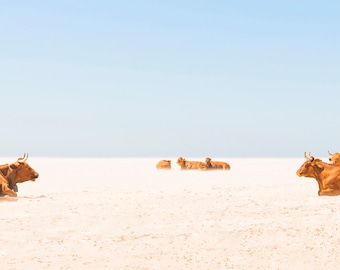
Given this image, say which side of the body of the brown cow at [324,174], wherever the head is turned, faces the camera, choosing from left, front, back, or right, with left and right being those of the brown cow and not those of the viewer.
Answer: left

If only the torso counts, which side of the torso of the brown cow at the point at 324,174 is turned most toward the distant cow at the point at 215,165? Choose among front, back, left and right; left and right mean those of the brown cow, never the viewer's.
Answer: right

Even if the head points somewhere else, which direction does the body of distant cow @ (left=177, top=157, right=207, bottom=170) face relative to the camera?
to the viewer's left

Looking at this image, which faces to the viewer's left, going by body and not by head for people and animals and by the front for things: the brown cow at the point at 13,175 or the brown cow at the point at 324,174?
the brown cow at the point at 324,174

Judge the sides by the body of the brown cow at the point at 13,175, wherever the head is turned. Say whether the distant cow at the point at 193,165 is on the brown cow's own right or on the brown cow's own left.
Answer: on the brown cow's own left

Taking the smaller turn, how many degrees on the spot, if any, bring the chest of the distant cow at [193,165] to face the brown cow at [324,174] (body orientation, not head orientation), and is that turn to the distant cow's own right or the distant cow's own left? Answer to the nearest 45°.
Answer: approximately 90° to the distant cow's own left

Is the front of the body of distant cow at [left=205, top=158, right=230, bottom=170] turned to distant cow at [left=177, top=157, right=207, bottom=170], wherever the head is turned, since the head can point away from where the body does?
yes

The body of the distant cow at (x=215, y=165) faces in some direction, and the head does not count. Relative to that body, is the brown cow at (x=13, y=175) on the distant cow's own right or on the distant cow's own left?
on the distant cow's own left

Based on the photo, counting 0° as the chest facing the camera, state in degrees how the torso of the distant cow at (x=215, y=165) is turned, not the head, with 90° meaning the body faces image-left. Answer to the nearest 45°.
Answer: approximately 90°

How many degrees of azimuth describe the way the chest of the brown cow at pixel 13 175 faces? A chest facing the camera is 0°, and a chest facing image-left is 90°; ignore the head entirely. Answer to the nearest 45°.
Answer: approximately 270°

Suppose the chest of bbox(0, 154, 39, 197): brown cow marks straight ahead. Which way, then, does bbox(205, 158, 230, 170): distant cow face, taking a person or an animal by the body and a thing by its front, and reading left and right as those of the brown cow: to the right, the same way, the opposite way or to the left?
the opposite way

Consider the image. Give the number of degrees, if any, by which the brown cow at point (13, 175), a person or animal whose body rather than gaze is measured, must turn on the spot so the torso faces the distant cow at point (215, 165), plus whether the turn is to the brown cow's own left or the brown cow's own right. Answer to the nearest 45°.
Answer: approximately 45° to the brown cow's own left

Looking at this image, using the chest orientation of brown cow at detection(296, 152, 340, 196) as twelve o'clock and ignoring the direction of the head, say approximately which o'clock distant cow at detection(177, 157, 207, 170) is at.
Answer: The distant cow is roughly at 2 o'clock from the brown cow.
